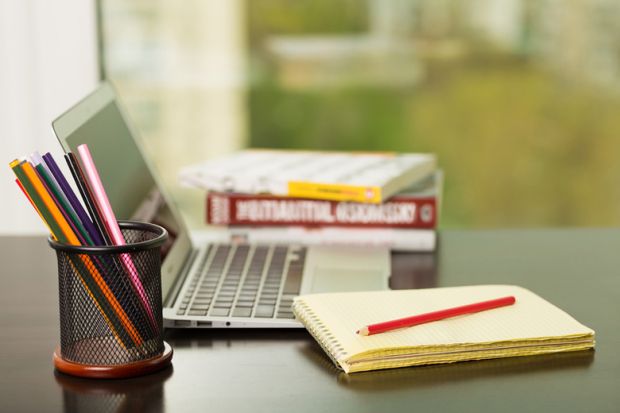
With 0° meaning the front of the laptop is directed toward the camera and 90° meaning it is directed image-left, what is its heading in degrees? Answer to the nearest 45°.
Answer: approximately 270°
